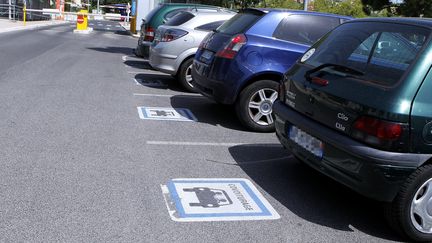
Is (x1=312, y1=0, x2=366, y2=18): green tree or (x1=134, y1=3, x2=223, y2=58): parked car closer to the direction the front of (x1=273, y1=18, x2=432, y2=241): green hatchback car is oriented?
the green tree

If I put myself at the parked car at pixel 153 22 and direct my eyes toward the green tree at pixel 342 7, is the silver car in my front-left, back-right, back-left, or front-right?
back-right

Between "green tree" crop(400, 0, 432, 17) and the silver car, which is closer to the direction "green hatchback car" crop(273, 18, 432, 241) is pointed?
the green tree

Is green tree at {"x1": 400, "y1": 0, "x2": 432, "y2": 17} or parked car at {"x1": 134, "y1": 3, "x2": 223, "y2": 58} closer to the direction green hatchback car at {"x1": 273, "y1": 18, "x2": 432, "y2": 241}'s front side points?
the green tree

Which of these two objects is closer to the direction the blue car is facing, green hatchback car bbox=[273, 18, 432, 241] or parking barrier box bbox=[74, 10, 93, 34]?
the parking barrier box

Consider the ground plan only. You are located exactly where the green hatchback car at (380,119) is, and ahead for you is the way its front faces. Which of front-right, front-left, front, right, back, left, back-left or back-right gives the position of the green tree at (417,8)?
front-left

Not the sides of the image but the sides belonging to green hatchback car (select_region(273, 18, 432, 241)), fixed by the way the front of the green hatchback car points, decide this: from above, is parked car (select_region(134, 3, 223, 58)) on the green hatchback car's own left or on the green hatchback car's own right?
on the green hatchback car's own left

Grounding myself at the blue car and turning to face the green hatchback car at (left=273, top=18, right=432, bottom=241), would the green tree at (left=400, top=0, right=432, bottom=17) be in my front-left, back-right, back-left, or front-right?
back-left

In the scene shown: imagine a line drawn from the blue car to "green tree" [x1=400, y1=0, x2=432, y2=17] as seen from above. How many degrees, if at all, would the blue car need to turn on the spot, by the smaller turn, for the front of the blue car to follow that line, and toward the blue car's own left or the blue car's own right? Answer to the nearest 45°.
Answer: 0° — it already faces it

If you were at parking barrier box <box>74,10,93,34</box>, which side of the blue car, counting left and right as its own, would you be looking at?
left

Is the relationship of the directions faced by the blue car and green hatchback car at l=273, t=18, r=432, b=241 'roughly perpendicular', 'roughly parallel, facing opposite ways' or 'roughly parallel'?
roughly parallel

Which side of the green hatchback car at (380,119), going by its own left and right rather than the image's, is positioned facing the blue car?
left

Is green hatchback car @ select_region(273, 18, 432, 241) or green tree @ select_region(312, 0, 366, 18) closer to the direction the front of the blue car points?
the green tree

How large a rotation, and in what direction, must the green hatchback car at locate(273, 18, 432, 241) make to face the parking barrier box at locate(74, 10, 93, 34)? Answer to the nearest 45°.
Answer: approximately 90° to its left

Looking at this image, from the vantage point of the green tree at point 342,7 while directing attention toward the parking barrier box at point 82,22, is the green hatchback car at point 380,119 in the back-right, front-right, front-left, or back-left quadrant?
back-left

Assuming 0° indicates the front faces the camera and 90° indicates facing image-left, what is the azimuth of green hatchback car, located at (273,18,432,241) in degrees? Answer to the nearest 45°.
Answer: approximately 225°

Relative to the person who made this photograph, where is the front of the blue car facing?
facing away from the viewer and to the right of the viewer

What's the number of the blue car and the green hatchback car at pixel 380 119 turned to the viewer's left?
0
